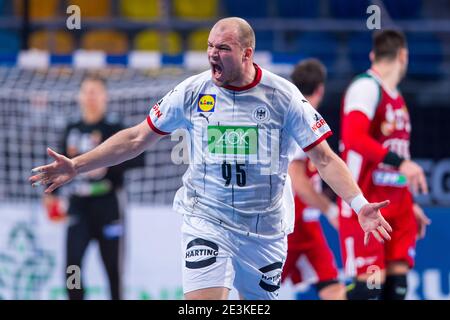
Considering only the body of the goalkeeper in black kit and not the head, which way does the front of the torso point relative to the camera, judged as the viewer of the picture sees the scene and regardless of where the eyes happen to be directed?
toward the camera

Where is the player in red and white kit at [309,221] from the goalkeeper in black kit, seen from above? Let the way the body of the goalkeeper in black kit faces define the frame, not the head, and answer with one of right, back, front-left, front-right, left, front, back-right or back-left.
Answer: front-left

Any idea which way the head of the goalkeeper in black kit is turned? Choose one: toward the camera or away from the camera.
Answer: toward the camera

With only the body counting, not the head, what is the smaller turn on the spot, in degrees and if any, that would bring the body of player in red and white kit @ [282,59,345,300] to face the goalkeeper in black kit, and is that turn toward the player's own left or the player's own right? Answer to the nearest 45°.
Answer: approximately 135° to the player's own left

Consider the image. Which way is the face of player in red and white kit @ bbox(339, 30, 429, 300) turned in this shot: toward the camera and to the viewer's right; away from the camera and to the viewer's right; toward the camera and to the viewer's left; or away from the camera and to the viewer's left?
away from the camera and to the viewer's right

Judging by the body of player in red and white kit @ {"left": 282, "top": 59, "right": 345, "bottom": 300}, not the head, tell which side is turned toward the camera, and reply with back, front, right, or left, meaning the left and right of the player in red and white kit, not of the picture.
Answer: right

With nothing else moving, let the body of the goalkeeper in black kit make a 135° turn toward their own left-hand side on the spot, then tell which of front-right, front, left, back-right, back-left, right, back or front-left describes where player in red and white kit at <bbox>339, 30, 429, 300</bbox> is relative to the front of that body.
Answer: right

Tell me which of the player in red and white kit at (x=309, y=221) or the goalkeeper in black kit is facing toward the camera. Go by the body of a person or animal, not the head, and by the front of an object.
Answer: the goalkeeper in black kit

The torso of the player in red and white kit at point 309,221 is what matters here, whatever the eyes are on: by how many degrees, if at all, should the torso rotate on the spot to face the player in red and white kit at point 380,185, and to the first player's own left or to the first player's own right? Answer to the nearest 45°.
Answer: approximately 45° to the first player's own right
